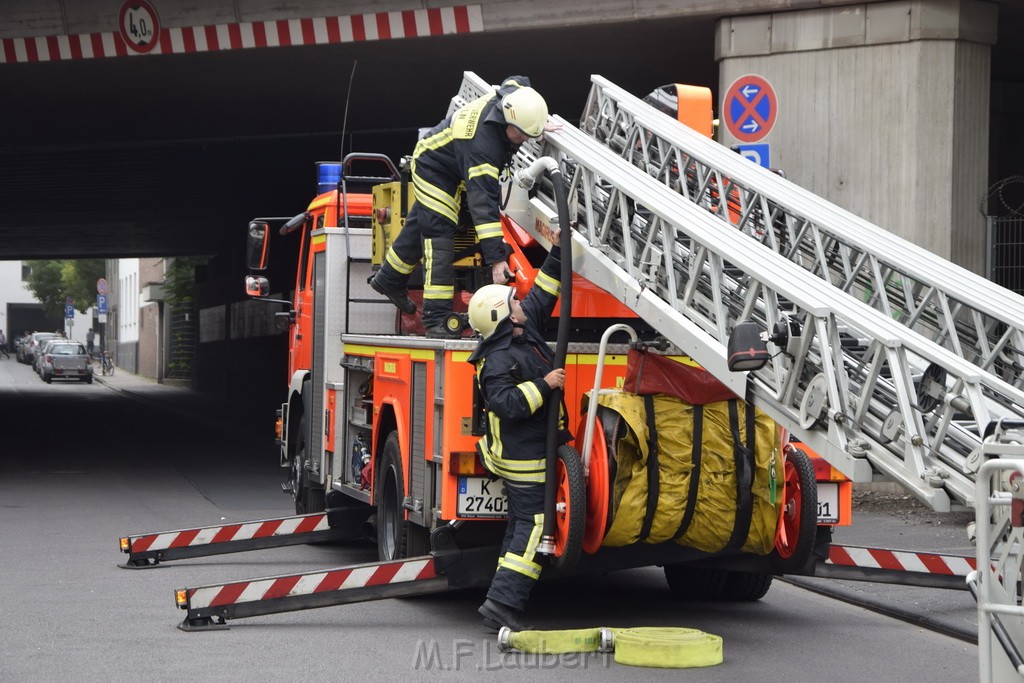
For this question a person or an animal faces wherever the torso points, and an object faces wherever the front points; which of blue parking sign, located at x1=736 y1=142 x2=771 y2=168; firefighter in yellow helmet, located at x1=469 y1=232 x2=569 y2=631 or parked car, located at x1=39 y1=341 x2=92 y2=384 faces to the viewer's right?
the firefighter in yellow helmet

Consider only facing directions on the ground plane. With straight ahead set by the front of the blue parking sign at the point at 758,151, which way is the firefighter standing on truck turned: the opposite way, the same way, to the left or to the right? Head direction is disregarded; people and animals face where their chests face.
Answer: to the left

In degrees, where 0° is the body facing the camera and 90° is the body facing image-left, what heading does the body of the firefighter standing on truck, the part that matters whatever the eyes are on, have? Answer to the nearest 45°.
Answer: approximately 270°

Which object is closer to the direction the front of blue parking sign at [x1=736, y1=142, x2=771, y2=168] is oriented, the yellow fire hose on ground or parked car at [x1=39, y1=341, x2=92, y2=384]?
the yellow fire hose on ground

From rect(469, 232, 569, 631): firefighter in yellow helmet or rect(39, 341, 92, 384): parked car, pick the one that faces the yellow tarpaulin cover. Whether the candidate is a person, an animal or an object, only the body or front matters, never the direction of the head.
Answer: the firefighter in yellow helmet
